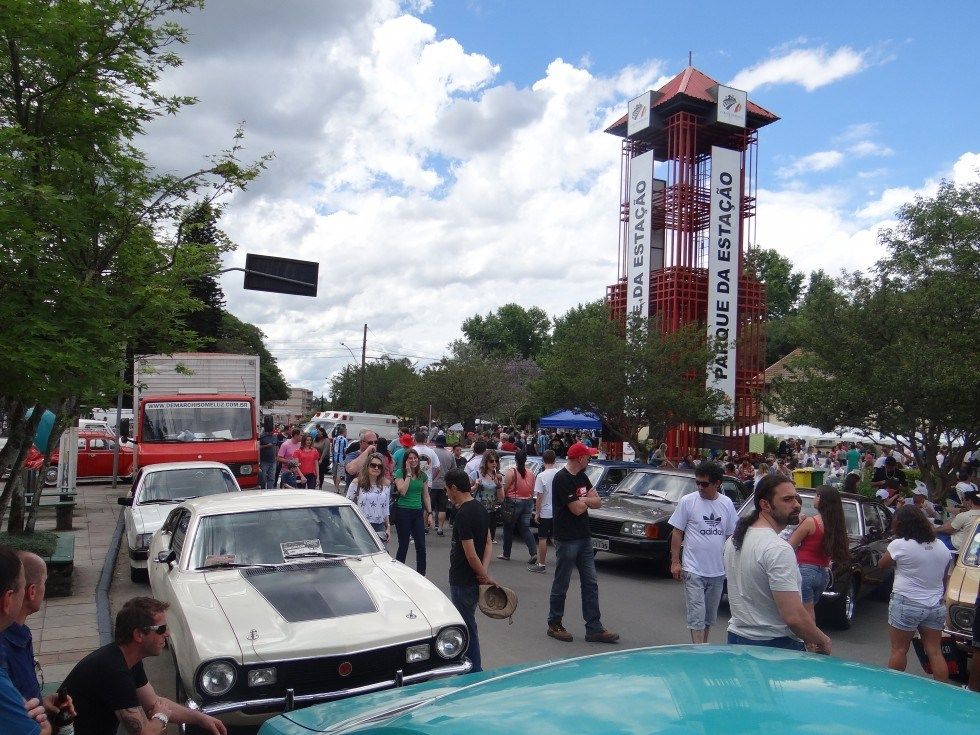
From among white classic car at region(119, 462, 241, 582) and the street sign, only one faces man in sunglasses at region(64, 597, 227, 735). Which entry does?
the white classic car

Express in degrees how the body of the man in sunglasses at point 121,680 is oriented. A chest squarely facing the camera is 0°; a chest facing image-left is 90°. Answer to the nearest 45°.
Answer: approximately 270°

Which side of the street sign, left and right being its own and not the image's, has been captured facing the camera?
back
